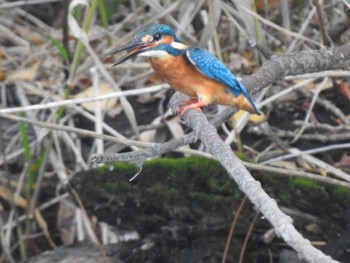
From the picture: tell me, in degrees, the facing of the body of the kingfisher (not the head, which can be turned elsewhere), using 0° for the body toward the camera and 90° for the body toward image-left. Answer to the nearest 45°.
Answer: approximately 90°
